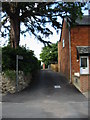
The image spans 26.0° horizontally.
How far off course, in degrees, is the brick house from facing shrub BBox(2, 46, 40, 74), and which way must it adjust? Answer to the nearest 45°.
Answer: approximately 45° to its right
